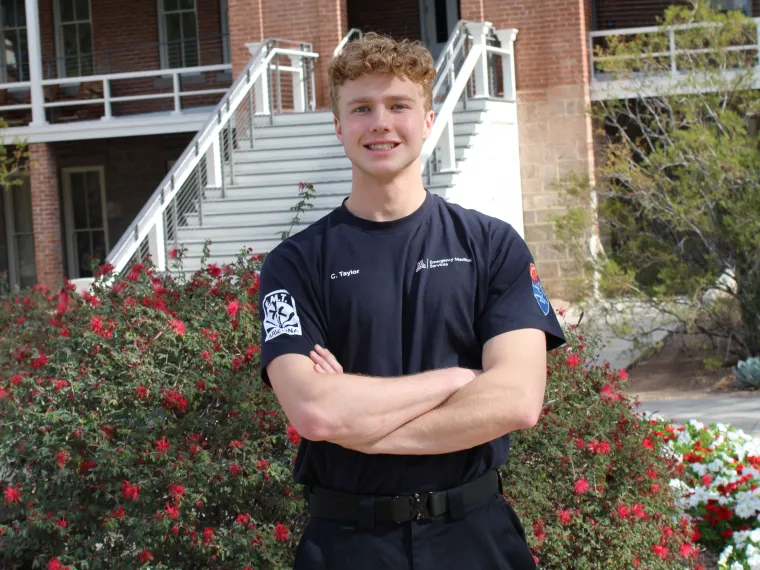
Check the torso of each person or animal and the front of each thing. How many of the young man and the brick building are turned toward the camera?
2

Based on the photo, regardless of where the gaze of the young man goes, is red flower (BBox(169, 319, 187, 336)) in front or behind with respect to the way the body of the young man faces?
behind

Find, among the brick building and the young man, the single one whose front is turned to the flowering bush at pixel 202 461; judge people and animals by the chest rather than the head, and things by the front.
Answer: the brick building

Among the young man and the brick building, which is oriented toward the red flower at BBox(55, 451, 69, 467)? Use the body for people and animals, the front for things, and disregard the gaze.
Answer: the brick building

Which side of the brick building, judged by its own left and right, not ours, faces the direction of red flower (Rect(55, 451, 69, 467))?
front

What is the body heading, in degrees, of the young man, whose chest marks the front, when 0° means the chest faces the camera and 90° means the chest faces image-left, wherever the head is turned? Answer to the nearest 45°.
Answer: approximately 0°

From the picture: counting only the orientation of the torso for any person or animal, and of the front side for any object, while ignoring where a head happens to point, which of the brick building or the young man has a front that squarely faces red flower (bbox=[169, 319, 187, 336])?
the brick building

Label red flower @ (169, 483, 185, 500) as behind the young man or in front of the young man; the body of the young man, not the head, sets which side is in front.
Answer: behind

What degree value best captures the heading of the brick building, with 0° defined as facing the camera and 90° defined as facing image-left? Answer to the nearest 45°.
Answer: approximately 0°

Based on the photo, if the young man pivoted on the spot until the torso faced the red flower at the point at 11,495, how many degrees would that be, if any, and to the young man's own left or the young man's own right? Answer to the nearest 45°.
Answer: approximately 135° to the young man's own right

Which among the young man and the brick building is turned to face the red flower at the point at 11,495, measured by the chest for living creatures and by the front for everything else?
the brick building
